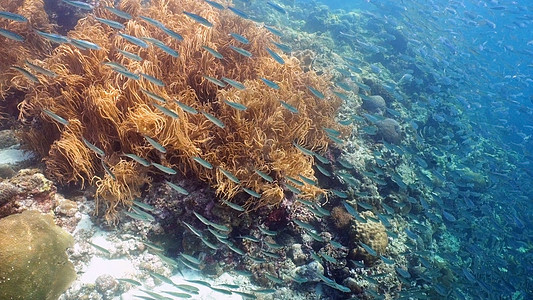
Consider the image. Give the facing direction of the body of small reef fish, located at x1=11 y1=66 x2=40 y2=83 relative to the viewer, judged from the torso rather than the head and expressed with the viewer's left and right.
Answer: facing to the right of the viewer
